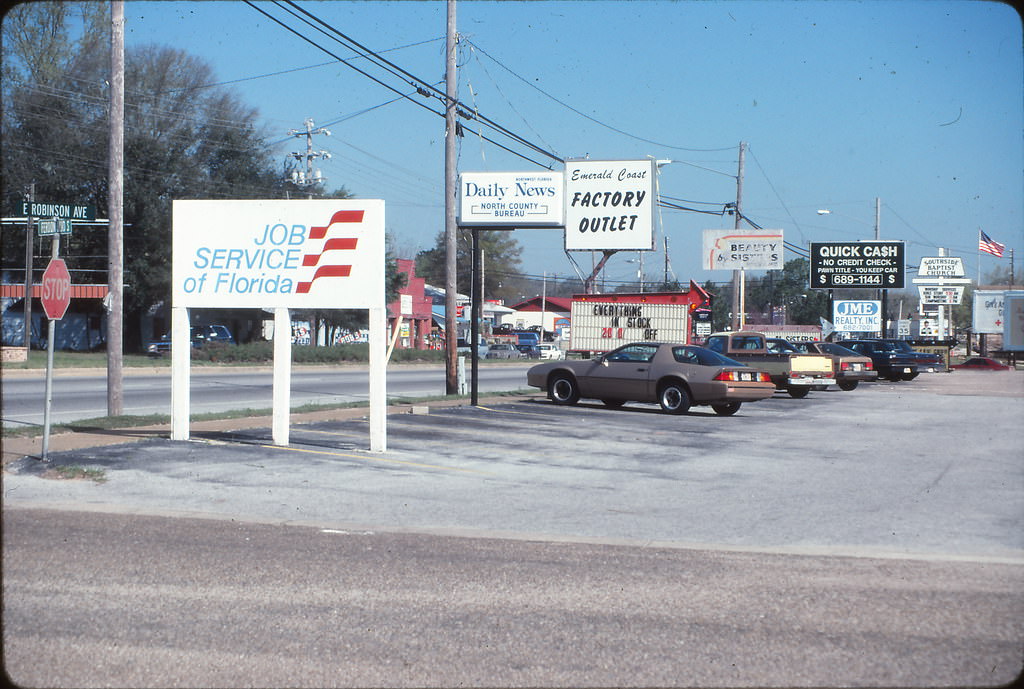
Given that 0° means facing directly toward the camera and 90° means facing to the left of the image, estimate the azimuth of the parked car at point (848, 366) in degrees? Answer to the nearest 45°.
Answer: approximately 135°

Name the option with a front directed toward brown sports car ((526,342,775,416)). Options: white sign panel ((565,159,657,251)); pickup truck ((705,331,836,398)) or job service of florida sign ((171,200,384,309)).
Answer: the white sign panel

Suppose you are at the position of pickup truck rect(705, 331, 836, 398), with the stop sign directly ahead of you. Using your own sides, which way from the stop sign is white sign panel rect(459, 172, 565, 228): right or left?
right

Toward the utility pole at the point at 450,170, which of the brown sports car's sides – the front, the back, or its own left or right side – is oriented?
front

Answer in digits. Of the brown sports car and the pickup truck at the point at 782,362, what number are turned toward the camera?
0

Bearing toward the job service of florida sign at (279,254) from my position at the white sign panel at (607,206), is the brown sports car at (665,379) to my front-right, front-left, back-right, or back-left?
front-left

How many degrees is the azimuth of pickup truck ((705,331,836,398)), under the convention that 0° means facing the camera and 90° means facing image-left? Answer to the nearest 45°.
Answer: approximately 135°

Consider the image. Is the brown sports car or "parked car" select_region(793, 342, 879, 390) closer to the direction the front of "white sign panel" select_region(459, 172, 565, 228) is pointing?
the brown sports car

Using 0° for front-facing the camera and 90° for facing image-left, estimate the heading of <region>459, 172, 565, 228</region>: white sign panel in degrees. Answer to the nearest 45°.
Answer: approximately 0°

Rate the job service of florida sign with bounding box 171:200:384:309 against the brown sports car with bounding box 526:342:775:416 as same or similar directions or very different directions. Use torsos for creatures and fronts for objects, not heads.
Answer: very different directions

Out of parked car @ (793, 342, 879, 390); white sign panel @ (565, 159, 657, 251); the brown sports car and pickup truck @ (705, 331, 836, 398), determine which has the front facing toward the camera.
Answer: the white sign panel

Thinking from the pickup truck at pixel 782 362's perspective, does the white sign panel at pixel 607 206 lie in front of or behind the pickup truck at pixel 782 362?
in front

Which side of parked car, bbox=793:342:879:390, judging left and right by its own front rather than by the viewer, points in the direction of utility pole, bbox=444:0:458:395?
left

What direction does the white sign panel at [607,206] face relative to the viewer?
toward the camera

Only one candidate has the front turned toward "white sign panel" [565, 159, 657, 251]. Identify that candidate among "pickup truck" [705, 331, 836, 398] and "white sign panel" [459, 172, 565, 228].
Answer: the pickup truck

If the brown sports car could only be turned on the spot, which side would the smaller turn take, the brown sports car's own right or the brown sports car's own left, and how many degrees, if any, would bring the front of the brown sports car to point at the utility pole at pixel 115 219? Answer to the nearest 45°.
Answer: approximately 90° to the brown sports car's own left
